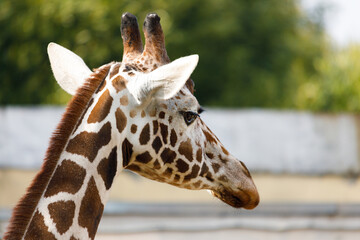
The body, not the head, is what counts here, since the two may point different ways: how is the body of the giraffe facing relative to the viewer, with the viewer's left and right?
facing away from the viewer and to the right of the viewer
